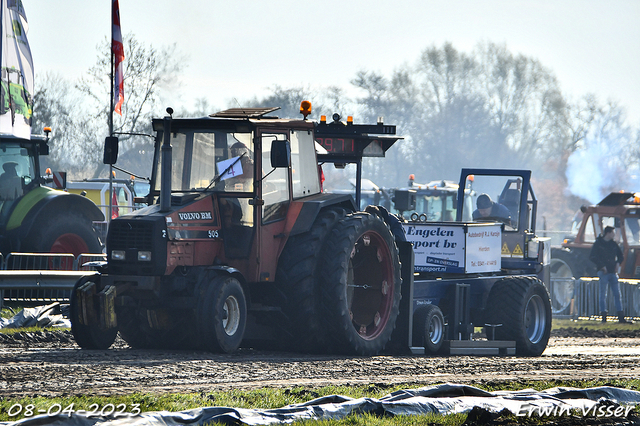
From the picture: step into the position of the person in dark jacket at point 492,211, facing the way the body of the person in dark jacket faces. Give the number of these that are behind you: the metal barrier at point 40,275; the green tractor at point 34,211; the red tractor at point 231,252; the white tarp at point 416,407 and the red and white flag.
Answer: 0

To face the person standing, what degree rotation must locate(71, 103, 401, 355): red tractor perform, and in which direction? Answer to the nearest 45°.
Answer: approximately 180°

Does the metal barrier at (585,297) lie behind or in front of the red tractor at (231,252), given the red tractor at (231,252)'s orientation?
behind

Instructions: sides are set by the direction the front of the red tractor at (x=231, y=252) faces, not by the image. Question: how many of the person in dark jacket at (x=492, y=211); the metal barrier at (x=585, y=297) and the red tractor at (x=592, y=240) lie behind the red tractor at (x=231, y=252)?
3

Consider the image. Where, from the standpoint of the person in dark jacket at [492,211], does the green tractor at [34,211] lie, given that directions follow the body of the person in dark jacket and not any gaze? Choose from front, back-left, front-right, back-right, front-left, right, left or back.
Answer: front-right

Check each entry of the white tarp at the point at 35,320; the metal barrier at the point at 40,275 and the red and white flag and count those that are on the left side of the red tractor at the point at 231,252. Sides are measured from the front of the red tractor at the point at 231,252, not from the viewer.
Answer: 0

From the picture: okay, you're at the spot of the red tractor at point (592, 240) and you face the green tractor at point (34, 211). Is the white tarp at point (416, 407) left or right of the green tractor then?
left

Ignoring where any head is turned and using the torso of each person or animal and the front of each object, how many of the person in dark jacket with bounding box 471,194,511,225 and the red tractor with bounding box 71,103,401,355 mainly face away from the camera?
0

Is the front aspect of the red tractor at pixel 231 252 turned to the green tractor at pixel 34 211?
no

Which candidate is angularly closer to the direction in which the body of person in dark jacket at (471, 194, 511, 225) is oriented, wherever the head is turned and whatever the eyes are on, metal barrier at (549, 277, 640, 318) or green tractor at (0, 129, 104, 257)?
the green tractor

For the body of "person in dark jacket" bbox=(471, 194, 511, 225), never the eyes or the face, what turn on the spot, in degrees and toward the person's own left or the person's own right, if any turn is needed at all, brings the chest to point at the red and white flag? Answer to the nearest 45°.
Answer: approximately 45° to the person's own right

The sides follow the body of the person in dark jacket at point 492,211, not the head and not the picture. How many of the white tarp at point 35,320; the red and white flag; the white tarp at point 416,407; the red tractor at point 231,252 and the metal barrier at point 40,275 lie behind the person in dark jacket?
0

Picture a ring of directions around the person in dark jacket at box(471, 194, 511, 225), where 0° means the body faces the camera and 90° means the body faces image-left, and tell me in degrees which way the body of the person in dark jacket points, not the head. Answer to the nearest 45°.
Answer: approximately 45°

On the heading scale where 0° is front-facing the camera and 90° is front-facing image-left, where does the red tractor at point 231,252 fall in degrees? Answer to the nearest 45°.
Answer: approximately 45°

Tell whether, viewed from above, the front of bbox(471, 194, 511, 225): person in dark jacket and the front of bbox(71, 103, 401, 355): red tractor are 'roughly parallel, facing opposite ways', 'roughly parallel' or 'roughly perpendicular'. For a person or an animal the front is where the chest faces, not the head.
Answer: roughly parallel

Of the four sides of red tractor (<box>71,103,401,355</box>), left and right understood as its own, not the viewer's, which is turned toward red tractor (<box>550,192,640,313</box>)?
back

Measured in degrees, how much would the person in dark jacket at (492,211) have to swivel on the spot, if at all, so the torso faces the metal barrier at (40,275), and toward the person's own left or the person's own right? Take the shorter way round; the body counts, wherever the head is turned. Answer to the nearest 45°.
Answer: approximately 45° to the person's own right

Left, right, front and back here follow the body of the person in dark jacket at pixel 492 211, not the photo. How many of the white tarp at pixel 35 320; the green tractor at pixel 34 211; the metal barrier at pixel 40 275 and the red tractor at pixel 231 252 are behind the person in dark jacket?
0

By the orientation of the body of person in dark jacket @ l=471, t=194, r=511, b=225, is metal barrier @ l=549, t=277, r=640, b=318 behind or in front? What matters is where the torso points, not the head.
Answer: behind

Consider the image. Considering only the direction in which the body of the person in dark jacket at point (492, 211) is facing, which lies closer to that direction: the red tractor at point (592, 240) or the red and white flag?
the red and white flag
